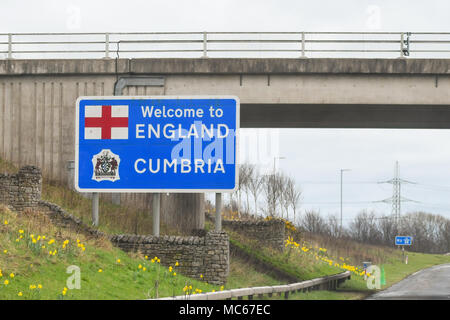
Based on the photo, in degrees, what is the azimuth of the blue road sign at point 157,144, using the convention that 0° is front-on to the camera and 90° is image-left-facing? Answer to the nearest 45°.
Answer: approximately 0°

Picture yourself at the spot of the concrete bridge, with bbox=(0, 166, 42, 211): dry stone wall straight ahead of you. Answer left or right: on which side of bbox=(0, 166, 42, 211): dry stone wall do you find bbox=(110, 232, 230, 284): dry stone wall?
left

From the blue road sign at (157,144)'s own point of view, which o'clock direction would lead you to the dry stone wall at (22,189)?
The dry stone wall is roughly at 3 o'clock from the blue road sign.

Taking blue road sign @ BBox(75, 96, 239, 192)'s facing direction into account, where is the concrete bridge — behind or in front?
behind

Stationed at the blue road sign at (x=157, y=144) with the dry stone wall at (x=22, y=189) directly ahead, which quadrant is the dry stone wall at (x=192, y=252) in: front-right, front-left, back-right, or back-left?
back-left
